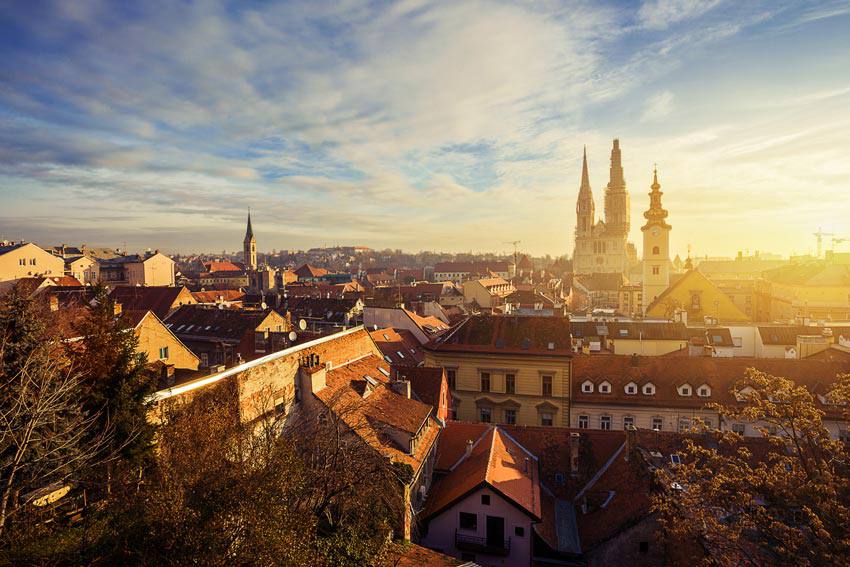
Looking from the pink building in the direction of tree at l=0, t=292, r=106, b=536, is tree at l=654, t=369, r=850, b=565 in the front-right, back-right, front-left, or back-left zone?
back-left

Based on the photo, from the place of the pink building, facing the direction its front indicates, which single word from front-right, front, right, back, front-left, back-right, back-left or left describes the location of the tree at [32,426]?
front-right

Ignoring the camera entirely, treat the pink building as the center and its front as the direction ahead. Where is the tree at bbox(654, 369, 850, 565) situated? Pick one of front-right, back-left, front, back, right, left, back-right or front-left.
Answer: front-left

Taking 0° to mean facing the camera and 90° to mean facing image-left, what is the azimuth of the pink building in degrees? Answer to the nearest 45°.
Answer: approximately 0°

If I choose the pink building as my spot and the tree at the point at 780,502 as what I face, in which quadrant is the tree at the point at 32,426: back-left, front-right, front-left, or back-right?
back-right
